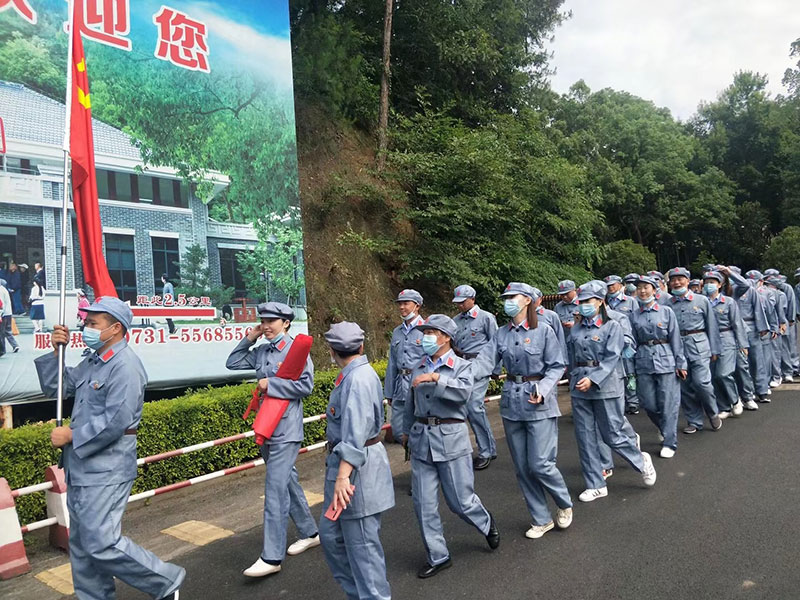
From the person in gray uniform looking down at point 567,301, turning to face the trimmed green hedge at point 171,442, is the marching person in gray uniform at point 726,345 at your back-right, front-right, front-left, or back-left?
back-left

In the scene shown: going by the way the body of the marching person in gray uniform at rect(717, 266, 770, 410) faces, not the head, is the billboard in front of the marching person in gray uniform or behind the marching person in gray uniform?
in front

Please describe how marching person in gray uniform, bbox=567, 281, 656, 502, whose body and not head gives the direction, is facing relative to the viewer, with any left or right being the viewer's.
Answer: facing the viewer and to the left of the viewer

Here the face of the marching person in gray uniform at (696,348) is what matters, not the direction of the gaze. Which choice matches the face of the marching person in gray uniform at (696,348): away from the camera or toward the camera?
toward the camera

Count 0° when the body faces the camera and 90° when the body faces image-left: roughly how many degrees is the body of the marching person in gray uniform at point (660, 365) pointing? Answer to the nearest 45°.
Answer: approximately 45°

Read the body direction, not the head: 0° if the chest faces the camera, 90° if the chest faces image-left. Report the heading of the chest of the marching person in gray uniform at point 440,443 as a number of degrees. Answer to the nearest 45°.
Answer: approximately 45°

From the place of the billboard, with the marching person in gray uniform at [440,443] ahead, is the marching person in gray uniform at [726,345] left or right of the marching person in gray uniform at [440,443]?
left

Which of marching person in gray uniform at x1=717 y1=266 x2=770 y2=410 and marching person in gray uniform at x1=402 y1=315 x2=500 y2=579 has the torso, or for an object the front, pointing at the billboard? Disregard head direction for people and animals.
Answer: marching person in gray uniform at x1=717 y1=266 x2=770 y2=410

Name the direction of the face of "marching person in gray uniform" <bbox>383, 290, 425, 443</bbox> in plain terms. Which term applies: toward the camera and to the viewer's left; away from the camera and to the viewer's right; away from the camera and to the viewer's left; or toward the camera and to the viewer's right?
toward the camera and to the viewer's left

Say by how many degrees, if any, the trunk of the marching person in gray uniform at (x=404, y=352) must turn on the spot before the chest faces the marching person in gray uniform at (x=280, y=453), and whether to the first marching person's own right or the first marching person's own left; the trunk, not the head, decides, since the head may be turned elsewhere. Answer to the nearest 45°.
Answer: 0° — they already face them

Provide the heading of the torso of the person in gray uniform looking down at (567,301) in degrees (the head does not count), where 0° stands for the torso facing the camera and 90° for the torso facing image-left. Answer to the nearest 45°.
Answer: approximately 45°

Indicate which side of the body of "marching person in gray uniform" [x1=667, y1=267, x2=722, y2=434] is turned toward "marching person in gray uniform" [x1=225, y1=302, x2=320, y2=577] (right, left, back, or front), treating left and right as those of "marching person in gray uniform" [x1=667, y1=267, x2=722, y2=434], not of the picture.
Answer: front

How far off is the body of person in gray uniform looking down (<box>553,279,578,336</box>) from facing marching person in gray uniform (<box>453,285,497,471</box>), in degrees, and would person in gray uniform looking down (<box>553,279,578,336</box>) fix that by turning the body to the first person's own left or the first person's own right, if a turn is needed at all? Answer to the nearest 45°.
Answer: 0° — they already face them

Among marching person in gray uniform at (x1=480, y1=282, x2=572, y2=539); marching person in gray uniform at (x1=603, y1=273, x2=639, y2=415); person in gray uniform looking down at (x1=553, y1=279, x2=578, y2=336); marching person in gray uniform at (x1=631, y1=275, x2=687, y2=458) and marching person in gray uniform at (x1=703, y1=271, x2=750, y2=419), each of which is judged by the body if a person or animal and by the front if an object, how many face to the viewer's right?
0

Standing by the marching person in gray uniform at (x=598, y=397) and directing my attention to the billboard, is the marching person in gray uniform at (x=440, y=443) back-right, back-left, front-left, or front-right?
front-left

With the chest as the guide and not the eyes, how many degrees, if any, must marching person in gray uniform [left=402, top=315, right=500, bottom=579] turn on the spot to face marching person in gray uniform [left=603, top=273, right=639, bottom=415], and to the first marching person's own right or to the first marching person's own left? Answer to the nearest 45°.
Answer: approximately 180°
